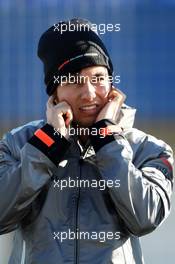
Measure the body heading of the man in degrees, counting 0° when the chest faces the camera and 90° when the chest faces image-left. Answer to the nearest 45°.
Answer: approximately 0°
